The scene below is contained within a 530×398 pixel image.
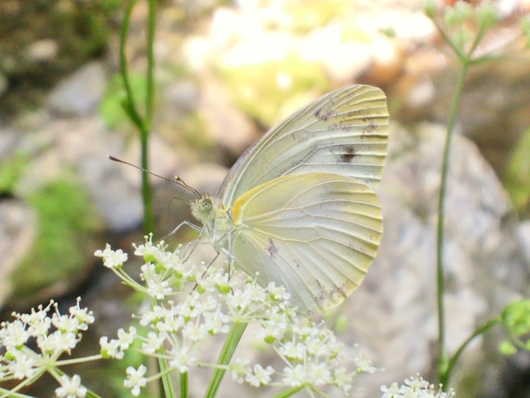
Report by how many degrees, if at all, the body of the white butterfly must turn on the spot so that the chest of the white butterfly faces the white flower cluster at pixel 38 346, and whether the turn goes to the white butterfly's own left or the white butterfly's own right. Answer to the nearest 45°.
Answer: approximately 45° to the white butterfly's own left

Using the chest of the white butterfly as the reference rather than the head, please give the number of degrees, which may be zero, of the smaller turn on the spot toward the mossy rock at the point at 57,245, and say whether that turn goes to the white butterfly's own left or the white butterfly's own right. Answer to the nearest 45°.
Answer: approximately 45° to the white butterfly's own right

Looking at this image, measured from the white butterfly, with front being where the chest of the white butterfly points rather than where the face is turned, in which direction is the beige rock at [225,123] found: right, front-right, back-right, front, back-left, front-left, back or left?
right

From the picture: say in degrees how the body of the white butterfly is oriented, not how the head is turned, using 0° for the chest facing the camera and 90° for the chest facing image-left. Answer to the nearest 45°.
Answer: approximately 90°
